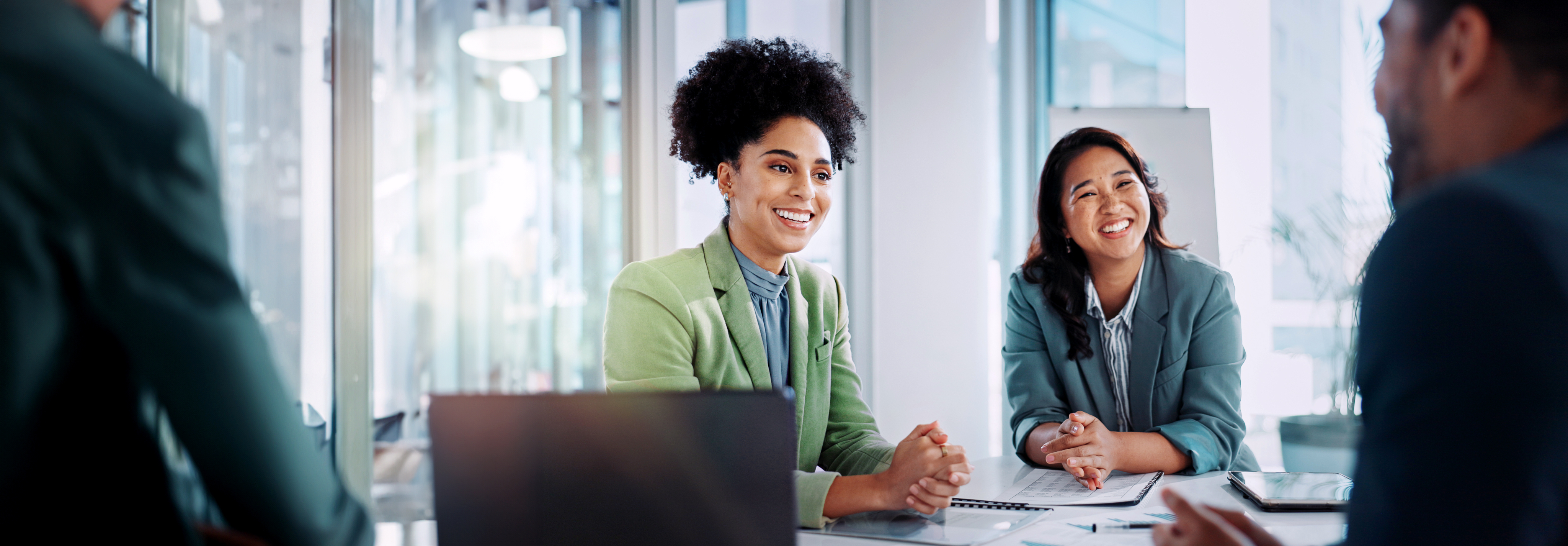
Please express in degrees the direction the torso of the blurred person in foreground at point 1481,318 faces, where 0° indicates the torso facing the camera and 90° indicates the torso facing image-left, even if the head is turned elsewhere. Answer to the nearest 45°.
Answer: approximately 135°

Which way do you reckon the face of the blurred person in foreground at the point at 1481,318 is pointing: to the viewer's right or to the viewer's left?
to the viewer's left

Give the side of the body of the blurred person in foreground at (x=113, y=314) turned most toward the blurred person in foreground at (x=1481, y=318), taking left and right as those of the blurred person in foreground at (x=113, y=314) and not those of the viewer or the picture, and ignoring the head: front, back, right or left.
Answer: right

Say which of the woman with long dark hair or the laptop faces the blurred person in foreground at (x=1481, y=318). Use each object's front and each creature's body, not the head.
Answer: the woman with long dark hair

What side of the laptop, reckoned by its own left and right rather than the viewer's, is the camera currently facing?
back

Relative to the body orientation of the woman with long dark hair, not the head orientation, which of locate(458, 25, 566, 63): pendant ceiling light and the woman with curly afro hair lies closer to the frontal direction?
the woman with curly afro hair

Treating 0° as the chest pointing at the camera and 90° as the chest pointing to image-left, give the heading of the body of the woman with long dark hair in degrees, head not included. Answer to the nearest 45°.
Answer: approximately 0°

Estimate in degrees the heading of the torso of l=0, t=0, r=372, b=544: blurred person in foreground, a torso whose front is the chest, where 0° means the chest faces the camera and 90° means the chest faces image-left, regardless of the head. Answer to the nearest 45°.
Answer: approximately 225°
